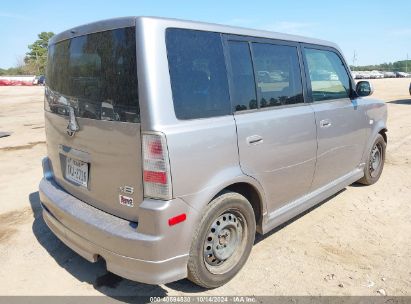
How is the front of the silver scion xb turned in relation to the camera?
facing away from the viewer and to the right of the viewer
